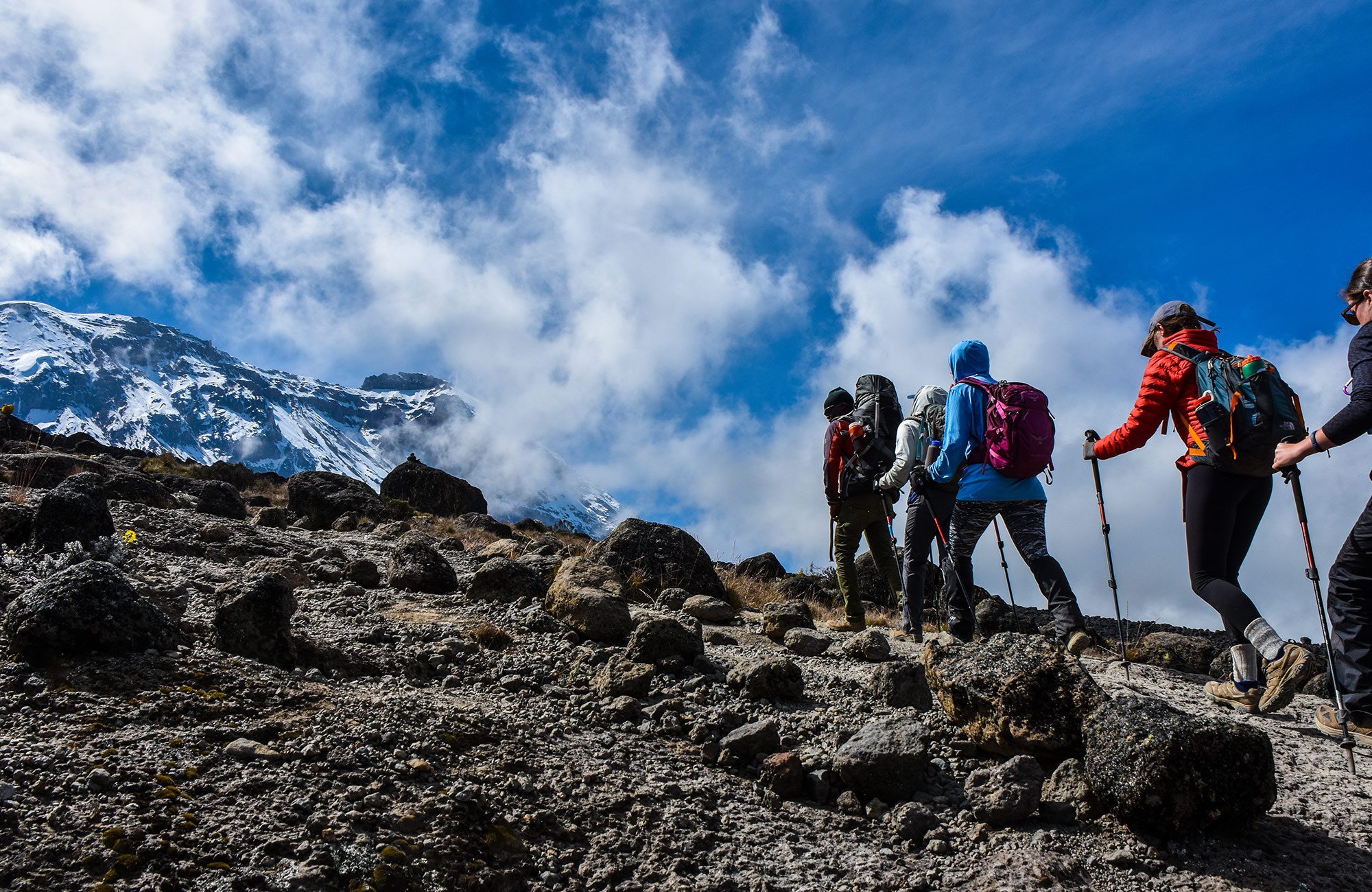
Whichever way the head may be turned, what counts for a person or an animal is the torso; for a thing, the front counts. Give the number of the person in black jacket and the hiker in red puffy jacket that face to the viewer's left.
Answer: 2

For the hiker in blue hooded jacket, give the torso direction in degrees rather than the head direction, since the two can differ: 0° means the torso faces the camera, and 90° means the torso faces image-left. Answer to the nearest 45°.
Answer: approximately 135°

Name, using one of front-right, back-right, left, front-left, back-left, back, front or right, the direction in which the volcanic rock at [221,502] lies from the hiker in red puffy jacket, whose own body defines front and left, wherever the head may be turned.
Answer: front

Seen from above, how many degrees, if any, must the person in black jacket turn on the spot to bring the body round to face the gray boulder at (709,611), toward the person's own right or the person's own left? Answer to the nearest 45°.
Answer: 0° — they already face it

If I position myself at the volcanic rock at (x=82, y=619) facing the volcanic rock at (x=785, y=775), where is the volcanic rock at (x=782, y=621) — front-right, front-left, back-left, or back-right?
front-left

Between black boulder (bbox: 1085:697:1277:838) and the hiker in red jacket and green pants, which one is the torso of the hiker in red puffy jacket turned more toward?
the hiker in red jacket and green pants

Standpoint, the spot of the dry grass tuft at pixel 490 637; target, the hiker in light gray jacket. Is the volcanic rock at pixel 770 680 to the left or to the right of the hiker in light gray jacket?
right

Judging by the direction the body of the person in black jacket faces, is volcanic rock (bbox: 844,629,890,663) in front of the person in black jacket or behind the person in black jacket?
in front

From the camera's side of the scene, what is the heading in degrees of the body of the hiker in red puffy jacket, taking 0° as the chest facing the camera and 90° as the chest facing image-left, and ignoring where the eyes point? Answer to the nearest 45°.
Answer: approximately 90°

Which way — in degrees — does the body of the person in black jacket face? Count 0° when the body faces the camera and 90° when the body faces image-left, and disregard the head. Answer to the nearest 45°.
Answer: approximately 90°

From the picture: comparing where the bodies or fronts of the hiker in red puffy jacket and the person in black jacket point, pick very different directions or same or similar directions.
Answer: same or similar directions
